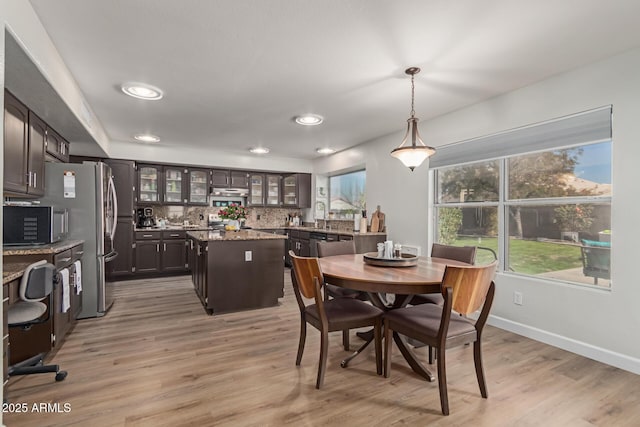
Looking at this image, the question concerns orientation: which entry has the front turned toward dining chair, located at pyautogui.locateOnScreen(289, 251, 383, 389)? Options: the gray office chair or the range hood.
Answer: the range hood

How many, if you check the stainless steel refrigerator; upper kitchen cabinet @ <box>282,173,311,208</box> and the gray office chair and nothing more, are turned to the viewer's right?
1

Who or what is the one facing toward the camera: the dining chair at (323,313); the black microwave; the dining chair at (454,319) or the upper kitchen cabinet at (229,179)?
the upper kitchen cabinet

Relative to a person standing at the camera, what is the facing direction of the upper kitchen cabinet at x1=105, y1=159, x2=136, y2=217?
facing the viewer

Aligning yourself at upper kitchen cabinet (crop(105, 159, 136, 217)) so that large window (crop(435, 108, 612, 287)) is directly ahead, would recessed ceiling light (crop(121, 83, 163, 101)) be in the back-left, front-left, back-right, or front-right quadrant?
front-right

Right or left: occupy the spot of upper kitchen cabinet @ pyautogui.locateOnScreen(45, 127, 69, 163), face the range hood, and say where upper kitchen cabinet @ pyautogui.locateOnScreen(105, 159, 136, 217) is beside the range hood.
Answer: left

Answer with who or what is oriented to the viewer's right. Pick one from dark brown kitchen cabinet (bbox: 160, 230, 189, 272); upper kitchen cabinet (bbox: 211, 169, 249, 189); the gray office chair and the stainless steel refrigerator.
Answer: the stainless steel refrigerator

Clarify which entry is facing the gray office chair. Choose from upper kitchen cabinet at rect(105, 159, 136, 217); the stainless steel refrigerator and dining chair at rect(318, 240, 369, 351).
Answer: the upper kitchen cabinet

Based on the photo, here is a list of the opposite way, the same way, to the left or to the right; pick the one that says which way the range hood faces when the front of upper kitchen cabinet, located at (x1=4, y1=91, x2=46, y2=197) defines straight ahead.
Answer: to the right

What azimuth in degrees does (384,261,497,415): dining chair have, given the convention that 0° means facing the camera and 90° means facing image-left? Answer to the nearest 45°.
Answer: approximately 135°

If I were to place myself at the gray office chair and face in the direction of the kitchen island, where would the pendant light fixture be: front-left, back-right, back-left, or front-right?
front-right

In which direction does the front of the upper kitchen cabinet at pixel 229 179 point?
toward the camera

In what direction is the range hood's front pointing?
toward the camera

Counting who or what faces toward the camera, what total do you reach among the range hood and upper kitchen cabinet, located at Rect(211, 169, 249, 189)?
2

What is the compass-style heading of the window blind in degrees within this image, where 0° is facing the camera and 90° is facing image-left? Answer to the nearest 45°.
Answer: approximately 45°

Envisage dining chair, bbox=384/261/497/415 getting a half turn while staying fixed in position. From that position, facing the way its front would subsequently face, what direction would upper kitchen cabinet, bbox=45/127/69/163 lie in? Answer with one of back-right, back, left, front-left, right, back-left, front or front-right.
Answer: back-right

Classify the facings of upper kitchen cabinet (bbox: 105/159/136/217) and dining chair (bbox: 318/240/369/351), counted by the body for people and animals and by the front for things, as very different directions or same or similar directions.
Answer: same or similar directions

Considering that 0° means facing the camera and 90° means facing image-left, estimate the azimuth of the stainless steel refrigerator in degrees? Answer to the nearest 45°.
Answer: approximately 270°

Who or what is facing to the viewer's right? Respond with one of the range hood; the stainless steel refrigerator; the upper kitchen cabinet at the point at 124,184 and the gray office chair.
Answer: the stainless steel refrigerator

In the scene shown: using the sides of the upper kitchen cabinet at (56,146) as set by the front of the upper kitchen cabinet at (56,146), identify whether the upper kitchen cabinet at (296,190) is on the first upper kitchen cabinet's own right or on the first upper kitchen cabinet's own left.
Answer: on the first upper kitchen cabinet's own left

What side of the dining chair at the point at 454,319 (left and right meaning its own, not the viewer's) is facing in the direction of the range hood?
front

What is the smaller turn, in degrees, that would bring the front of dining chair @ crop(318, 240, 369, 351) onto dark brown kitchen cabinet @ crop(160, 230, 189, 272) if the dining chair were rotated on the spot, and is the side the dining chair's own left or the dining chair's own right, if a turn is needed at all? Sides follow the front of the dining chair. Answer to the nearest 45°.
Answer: approximately 180°
